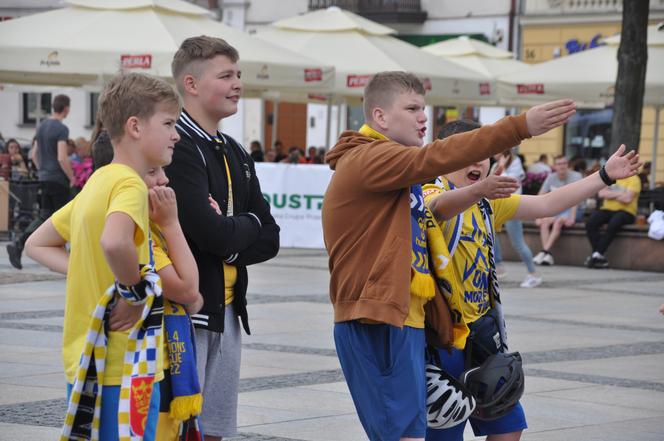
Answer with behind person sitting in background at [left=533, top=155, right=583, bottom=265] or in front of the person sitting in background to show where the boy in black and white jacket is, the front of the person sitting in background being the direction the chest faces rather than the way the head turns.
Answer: in front

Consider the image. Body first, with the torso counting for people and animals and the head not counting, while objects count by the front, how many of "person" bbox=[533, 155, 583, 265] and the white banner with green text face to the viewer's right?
0

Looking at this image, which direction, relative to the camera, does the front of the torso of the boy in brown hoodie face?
to the viewer's right

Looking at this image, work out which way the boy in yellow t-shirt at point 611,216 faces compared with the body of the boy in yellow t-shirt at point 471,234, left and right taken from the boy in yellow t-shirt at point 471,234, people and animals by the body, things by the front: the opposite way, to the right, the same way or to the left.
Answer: to the right

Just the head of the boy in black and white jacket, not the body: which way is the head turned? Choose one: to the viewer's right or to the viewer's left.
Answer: to the viewer's right

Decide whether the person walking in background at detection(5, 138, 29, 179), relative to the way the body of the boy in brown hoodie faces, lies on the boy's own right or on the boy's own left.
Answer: on the boy's own left

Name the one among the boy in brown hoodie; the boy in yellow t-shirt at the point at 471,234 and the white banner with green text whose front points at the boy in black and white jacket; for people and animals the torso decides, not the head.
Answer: the white banner with green text

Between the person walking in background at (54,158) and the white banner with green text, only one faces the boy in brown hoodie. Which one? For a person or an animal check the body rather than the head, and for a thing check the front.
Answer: the white banner with green text

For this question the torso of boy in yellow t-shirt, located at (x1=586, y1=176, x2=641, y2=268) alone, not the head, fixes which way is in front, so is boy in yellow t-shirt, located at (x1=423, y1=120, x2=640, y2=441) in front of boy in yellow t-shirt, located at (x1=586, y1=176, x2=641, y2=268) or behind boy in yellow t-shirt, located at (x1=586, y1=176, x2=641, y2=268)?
in front

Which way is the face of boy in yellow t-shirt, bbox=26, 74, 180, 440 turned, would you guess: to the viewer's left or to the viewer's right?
to the viewer's right

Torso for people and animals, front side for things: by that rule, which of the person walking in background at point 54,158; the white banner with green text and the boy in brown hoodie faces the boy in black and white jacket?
the white banner with green text

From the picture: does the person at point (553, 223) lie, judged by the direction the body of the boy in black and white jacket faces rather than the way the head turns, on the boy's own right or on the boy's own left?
on the boy's own left

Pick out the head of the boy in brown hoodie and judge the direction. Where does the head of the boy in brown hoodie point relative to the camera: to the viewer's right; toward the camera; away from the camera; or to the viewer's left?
to the viewer's right

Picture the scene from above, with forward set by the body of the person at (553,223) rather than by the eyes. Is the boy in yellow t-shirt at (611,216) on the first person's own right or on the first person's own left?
on the first person's own left

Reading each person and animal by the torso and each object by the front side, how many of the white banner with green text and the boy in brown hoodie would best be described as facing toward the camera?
1
